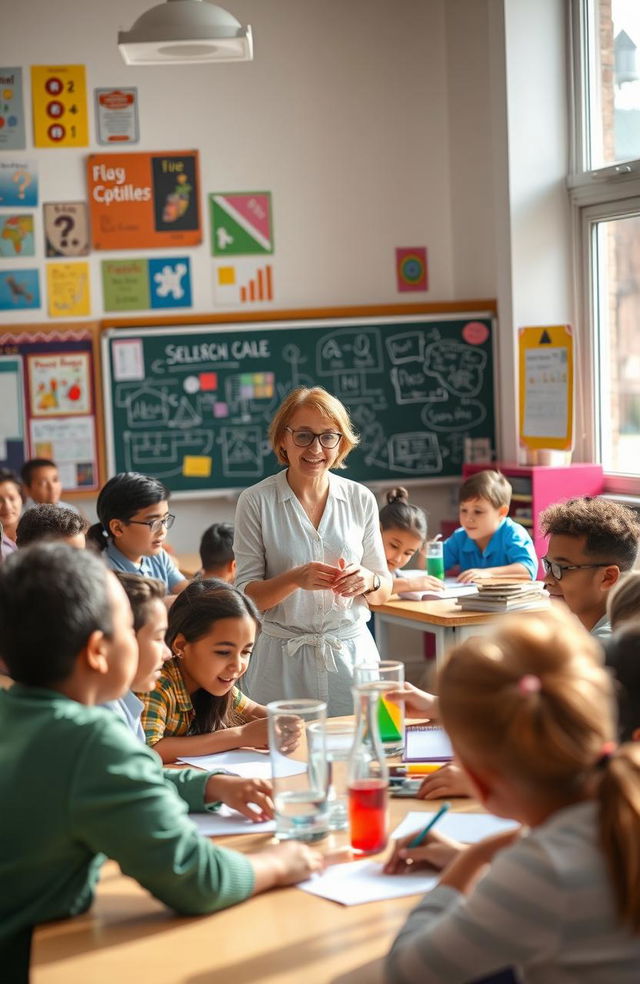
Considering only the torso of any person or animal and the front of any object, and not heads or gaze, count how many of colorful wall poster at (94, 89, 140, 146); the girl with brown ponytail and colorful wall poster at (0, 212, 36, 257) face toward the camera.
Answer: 2

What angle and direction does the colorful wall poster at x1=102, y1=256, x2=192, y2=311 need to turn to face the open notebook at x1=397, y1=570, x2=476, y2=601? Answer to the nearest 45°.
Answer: approximately 45° to its left

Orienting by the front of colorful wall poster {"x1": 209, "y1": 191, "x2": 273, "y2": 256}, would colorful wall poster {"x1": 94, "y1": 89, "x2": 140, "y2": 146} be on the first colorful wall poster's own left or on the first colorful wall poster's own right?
on the first colorful wall poster's own right

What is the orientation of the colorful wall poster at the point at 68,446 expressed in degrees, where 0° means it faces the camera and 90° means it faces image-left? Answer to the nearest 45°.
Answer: approximately 0°

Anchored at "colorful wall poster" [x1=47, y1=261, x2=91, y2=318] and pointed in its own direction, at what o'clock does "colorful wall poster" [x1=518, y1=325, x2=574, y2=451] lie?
"colorful wall poster" [x1=518, y1=325, x2=574, y2=451] is roughly at 10 o'clock from "colorful wall poster" [x1=47, y1=261, x2=91, y2=318].

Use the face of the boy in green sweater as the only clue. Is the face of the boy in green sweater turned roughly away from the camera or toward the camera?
away from the camera

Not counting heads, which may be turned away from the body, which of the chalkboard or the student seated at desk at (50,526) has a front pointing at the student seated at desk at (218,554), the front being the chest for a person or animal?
the chalkboard
